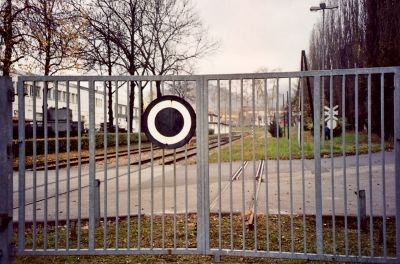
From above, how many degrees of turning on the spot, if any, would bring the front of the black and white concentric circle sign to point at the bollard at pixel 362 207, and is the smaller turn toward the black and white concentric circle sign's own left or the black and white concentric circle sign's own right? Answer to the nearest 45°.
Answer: approximately 90° to the black and white concentric circle sign's own left

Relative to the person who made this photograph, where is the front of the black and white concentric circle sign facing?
facing the viewer

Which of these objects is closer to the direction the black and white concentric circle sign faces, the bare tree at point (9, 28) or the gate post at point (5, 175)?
the gate post

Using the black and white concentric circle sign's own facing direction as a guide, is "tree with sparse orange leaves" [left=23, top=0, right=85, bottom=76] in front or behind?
behind

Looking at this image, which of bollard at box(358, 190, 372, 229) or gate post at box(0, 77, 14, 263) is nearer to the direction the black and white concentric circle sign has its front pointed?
the gate post

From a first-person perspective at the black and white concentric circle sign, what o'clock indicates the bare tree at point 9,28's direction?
The bare tree is roughly at 5 o'clock from the black and white concentric circle sign.

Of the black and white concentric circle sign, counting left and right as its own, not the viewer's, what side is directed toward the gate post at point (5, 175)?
right
